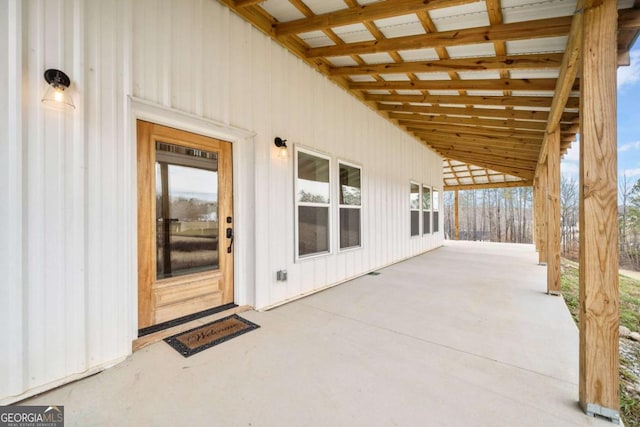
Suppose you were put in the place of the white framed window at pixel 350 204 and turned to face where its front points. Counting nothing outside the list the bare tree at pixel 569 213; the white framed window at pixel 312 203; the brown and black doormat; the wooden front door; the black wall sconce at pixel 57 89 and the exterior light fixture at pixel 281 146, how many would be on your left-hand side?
1

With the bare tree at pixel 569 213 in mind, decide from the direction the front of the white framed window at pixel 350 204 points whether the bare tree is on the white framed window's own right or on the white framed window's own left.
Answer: on the white framed window's own left

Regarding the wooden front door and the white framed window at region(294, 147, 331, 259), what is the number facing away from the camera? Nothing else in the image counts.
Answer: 0

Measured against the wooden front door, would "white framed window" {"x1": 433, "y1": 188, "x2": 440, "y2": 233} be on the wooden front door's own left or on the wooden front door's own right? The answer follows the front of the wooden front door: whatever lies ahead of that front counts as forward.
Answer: on the wooden front door's own left

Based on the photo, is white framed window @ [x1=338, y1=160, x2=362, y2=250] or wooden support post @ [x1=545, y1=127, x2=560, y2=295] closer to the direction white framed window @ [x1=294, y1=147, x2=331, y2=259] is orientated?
the wooden support post

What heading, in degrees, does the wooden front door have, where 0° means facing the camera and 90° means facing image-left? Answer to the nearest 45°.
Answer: approximately 315°

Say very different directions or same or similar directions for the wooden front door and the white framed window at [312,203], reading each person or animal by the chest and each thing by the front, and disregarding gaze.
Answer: same or similar directions

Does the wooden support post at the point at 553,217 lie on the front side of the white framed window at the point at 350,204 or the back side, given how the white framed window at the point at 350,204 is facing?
on the front side

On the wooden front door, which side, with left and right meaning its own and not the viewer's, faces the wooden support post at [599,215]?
front

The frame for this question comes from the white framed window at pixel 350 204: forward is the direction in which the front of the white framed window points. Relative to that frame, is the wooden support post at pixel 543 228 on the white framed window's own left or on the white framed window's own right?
on the white framed window's own left

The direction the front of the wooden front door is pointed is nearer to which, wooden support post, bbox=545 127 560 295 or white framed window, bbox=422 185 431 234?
the wooden support post

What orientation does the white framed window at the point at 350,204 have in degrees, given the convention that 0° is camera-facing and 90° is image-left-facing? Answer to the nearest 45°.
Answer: approximately 315°

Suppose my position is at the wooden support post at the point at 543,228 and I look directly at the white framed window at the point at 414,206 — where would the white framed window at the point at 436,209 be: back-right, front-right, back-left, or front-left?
front-right

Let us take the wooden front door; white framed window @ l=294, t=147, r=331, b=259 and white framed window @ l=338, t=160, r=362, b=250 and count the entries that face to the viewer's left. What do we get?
0

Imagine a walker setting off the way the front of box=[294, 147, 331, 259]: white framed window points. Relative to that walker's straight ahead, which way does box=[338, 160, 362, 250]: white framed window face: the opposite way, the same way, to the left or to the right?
the same way

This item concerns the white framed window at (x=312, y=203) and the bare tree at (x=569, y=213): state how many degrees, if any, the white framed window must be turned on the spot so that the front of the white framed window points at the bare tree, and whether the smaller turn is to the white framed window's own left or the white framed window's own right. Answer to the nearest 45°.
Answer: approximately 90° to the white framed window's own left
